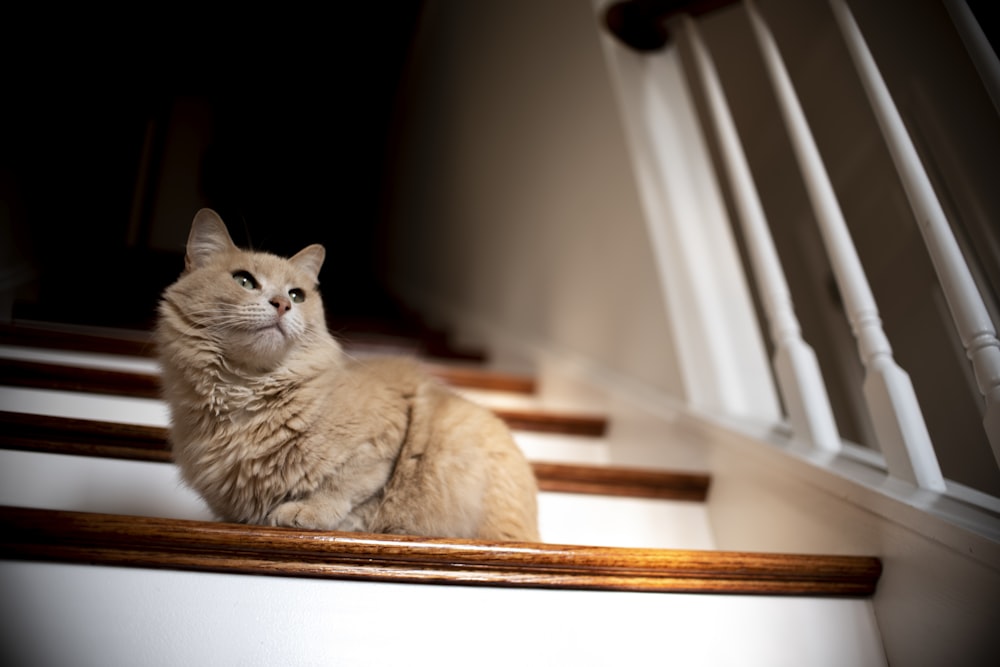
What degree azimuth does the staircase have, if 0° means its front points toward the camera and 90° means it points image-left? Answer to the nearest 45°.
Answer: approximately 0°
